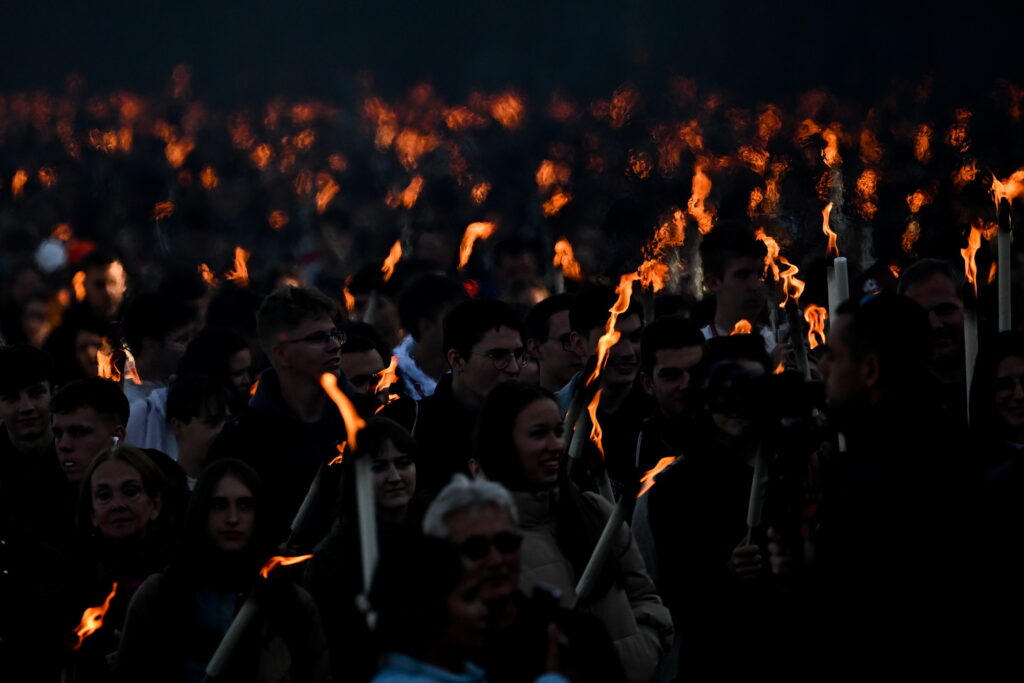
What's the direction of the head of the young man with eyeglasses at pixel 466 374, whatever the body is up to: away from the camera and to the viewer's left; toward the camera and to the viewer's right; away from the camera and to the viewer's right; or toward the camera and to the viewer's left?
toward the camera and to the viewer's right

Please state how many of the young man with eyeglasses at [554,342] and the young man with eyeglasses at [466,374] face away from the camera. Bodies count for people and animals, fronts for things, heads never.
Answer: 0

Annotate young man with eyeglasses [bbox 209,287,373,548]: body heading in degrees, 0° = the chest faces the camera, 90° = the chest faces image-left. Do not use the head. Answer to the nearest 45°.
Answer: approximately 315°

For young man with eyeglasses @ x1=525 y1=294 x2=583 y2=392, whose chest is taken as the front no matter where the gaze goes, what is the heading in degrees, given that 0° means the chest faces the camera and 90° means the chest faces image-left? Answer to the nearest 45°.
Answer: approximately 315°

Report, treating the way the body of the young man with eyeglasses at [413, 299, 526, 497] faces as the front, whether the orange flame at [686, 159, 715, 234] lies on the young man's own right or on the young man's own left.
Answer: on the young man's own left

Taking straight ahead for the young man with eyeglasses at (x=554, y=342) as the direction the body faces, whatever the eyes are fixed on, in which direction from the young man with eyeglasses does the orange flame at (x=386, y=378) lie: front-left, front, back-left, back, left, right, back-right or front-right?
back-right

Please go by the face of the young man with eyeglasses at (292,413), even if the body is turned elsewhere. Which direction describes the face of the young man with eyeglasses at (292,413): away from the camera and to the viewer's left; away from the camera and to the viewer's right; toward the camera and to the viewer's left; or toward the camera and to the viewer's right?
toward the camera and to the viewer's right

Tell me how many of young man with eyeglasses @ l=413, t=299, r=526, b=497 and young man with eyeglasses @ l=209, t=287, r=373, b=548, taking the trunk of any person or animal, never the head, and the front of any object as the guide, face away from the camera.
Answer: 0

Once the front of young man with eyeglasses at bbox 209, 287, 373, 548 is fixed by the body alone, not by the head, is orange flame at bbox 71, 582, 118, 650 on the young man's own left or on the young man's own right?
on the young man's own right
